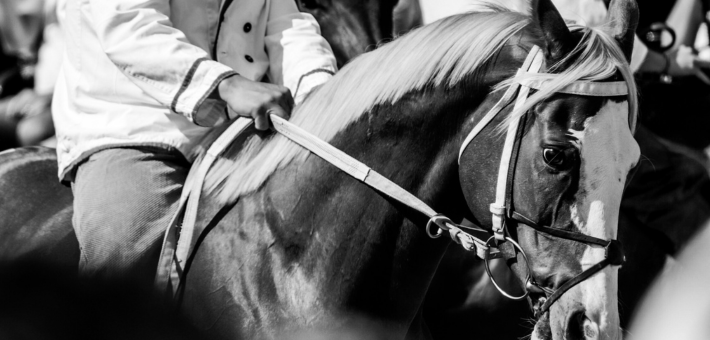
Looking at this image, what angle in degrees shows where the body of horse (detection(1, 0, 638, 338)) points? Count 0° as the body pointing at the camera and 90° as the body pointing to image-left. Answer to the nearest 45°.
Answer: approximately 315°

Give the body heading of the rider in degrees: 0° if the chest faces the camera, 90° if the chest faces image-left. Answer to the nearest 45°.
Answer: approximately 315°
